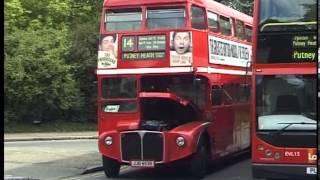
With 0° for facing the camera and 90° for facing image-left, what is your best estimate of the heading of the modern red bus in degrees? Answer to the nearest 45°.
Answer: approximately 0°

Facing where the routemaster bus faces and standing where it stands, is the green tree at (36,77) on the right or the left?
on its right

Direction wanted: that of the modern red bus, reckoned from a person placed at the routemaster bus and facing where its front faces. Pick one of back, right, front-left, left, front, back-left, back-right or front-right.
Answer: left

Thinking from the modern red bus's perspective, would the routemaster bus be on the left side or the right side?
on its right

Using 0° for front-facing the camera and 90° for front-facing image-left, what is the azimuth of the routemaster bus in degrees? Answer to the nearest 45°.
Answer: approximately 45°

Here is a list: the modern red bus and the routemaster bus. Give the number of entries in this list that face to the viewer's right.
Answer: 0

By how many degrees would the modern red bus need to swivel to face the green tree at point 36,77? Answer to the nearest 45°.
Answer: approximately 135° to its right
